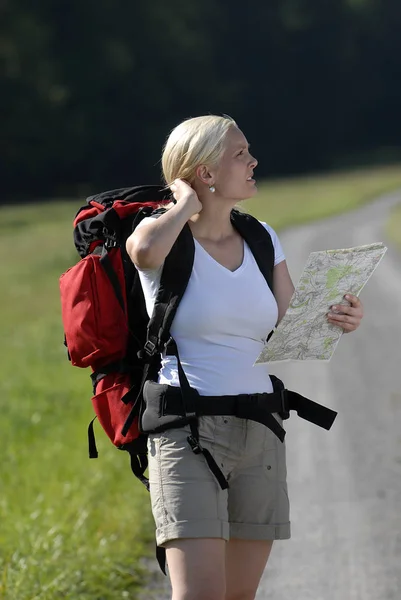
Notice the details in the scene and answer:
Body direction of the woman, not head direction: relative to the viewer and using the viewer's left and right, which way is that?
facing the viewer and to the right of the viewer

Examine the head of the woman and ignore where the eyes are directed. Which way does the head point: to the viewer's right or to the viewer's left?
to the viewer's right
